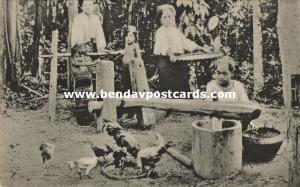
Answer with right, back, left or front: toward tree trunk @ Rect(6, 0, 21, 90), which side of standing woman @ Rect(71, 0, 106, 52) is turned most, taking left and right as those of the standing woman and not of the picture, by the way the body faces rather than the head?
right

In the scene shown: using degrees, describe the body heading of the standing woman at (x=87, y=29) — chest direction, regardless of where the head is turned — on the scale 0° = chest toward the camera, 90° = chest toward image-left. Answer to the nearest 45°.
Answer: approximately 0°

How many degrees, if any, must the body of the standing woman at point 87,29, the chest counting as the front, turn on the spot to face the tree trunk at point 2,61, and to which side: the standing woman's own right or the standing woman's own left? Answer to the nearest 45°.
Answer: approximately 90° to the standing woman's own right
